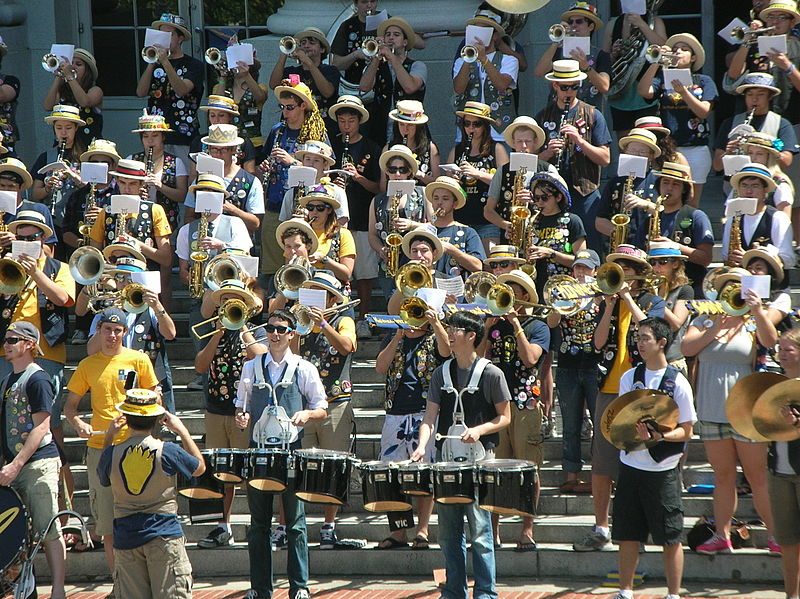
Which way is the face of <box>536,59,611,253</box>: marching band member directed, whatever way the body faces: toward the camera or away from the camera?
toward the camera

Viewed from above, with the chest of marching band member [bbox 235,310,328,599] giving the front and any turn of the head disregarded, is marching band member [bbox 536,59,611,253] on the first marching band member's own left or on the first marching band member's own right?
on the first marching band member's own left

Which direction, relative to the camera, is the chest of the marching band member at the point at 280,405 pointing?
toward the camera
